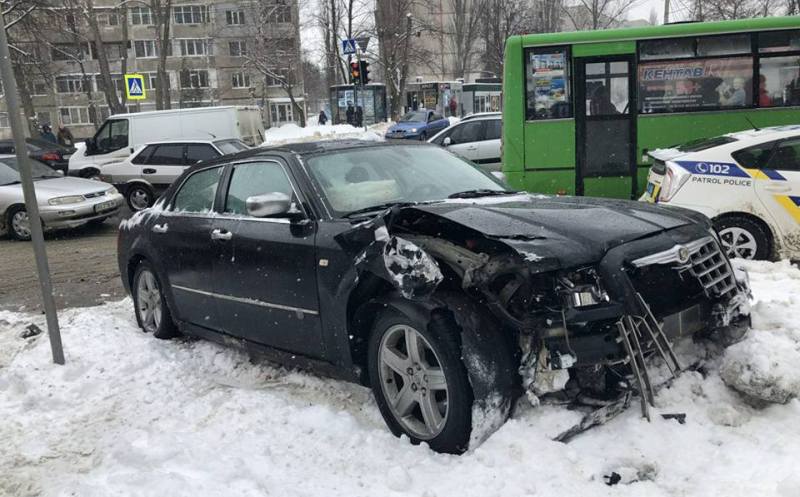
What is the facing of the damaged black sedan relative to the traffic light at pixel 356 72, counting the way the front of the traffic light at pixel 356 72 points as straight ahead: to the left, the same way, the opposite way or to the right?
to the left

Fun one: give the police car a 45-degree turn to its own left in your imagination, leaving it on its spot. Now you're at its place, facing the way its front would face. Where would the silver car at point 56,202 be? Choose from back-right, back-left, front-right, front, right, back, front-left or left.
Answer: back-left

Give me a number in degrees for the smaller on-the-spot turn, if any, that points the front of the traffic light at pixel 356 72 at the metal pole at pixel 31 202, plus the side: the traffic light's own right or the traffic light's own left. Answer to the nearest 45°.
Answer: approximately 45° to the traffic light's own left

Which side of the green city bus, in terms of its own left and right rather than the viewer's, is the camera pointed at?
right

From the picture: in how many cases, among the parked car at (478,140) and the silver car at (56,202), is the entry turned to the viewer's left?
1

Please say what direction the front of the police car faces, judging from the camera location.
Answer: facing to the right of the viewer

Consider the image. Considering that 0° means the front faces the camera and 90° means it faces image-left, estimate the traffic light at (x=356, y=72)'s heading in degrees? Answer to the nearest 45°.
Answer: approximately 45°

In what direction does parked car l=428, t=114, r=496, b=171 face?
to the viewer's left

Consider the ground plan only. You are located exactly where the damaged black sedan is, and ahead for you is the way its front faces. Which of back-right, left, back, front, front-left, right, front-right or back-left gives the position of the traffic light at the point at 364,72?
back-left

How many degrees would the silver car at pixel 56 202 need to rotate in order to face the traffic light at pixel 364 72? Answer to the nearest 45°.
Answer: approximately 90° to its left

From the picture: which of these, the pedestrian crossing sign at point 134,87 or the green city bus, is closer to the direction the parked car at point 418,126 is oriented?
the pedestrian crossing sign

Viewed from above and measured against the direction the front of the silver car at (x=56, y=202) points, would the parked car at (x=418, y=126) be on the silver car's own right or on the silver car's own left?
on the silver car's own left
